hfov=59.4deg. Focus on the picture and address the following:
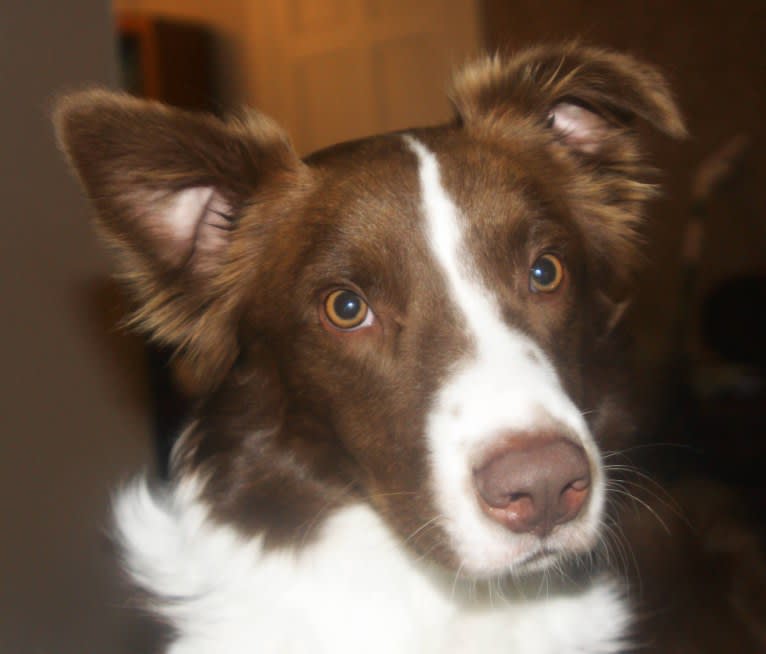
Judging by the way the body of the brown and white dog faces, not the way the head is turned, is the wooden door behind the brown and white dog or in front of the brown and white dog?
behind

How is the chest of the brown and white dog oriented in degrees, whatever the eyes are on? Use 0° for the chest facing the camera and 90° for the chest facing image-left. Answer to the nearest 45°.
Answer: approximately 315°
